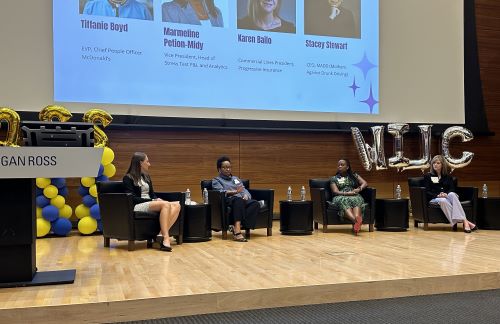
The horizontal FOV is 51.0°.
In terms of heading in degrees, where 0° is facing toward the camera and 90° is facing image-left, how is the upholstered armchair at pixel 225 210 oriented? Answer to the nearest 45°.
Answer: approximately 315°

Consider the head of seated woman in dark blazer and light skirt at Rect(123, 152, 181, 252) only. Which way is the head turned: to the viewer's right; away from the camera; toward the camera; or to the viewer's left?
to the viewer's right

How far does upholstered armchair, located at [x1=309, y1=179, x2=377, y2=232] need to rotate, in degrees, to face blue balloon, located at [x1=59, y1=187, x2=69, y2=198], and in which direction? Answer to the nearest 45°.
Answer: approximately 135° to its right

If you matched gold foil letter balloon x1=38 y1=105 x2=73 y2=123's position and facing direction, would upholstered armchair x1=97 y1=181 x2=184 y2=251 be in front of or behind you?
in front

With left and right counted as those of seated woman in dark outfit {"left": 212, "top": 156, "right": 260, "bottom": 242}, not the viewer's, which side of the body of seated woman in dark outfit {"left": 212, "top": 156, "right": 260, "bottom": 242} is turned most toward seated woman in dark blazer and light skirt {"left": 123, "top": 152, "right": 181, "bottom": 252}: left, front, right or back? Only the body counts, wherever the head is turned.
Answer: right

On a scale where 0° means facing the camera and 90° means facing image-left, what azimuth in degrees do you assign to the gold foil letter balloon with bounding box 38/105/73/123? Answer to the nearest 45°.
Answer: approximately 0°

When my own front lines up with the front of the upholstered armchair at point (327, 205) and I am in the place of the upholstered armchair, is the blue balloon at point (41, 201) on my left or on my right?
on my right

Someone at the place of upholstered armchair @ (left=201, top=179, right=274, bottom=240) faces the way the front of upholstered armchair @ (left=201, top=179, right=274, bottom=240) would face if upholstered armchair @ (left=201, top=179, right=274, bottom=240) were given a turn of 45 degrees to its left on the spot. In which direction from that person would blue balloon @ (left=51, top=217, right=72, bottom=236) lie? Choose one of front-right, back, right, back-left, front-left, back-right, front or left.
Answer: back

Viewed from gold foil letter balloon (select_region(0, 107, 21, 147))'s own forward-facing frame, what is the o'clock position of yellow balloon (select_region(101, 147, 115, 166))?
The yellow balloon is roughly at 8 o'clock from the gold foil letter balloon.
